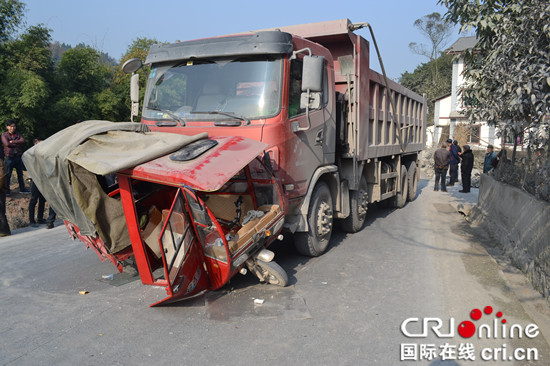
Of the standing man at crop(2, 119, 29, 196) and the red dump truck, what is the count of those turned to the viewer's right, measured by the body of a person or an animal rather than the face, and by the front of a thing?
0

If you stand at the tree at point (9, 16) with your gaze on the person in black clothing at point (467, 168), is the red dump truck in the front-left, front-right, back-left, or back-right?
front-right

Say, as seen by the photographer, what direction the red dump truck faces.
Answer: facing the viewer and to the left of the viewer

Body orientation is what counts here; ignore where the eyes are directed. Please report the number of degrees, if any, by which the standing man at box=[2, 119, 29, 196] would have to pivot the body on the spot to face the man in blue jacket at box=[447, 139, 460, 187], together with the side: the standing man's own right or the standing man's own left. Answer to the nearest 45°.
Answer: approximately 90° to the standing man's own left

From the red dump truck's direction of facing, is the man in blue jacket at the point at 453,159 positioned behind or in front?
behind

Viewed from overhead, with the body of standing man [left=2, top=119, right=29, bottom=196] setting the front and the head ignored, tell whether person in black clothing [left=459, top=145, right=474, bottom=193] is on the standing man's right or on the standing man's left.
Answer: on the standing man's left

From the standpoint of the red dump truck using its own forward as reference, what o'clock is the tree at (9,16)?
The tree is roughly at 3 o'clock from the red dump truck.

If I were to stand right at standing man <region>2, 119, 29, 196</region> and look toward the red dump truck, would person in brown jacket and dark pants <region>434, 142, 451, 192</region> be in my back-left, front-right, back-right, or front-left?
front-left

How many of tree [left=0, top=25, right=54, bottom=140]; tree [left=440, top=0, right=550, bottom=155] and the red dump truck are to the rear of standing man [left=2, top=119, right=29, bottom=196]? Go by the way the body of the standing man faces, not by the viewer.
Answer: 1

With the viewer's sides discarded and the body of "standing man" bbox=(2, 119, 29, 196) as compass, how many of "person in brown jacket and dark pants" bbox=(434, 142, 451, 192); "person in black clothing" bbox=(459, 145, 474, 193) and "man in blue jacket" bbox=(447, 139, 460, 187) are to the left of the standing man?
3

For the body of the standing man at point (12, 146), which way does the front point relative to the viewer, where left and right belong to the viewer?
facing the viewer

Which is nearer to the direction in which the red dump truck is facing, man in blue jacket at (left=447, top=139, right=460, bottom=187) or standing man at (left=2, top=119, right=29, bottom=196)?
the standing man

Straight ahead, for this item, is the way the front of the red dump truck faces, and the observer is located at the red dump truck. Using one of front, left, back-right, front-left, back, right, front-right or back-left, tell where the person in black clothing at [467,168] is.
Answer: back

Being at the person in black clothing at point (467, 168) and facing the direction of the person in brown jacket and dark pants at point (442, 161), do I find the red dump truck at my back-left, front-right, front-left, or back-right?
front-left
